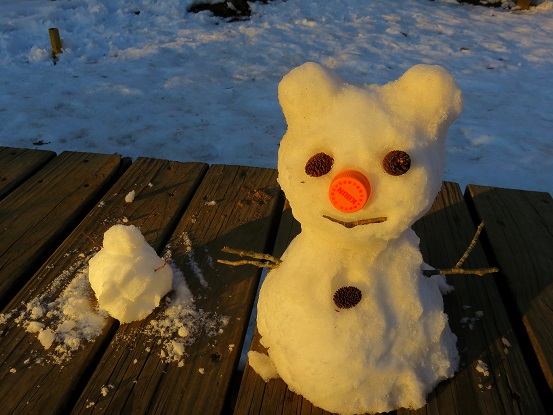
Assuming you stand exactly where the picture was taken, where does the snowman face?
facing the viewer

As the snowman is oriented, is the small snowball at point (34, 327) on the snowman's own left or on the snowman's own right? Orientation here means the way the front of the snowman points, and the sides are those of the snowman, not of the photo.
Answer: on the snowman's own right

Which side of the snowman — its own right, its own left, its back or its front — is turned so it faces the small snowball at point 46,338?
right

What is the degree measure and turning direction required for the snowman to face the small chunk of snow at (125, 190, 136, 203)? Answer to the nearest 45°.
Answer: approximately 135° to its right

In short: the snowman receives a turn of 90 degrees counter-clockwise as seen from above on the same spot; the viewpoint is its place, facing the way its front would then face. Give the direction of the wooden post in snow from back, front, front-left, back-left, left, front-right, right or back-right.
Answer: back-left

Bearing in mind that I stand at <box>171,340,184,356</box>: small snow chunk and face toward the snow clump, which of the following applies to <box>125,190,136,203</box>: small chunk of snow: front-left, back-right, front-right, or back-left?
front-right

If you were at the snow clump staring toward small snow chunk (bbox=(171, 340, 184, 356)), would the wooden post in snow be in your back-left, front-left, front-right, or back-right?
back-left

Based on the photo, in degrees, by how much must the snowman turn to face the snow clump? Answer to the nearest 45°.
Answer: approximately 90° to its right
